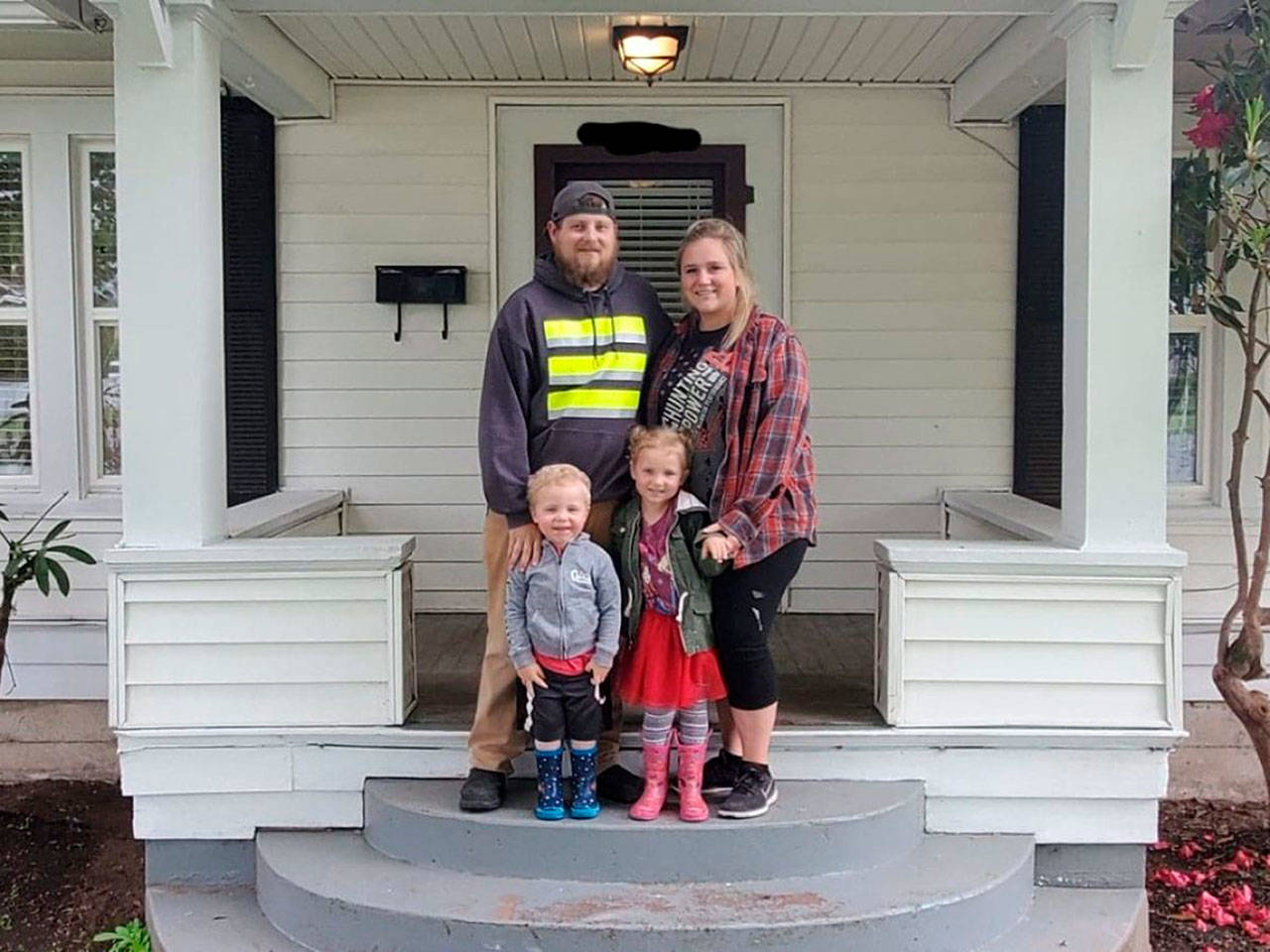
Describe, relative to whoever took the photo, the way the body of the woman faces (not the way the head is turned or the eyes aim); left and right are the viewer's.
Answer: facing the viewer and to the left of the viewer

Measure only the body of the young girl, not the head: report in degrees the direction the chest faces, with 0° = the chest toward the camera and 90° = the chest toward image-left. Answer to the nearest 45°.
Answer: approximately 0°

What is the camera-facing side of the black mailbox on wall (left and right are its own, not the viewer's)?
front

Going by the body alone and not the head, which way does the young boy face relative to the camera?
toward the camera

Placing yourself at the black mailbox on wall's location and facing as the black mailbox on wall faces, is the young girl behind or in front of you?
in front

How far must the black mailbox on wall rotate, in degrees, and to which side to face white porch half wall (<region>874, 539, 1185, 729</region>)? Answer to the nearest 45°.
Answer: approximately 45° to its left

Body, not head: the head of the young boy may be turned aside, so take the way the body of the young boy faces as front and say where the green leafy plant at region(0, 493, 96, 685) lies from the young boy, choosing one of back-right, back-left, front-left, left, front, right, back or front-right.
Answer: back-right

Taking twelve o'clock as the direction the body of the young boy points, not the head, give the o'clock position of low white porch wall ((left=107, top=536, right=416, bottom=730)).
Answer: The low white porch wall is roughly at 4 o'clock from the young boy.
